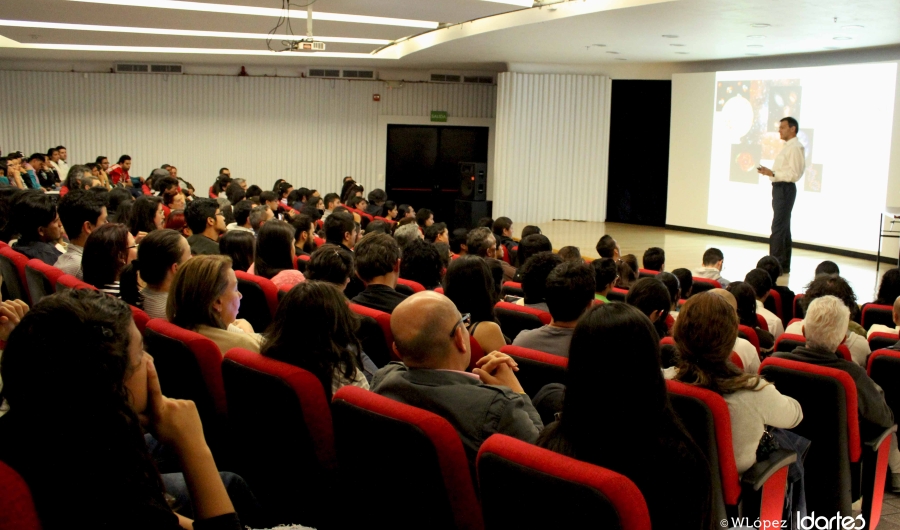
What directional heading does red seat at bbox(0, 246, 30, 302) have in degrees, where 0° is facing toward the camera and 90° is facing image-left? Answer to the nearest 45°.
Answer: approximately 225°

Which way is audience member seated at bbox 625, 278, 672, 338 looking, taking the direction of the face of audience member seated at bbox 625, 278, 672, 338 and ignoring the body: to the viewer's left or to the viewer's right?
to the viewer's right

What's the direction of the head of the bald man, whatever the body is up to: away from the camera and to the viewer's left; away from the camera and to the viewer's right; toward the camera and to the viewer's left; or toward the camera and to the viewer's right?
away from the camera and to the viewer's right

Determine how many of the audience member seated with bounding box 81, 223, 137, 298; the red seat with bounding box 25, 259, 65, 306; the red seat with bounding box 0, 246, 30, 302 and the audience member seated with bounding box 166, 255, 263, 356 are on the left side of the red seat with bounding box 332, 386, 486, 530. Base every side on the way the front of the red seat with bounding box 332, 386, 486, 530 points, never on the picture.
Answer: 4

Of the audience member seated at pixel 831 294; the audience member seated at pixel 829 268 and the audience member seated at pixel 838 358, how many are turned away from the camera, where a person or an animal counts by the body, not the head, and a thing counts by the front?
3

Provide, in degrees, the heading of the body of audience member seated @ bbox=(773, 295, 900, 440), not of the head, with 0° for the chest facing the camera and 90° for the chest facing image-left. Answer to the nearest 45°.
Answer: approximately 180°

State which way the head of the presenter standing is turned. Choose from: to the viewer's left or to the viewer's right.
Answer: to the viewer's left

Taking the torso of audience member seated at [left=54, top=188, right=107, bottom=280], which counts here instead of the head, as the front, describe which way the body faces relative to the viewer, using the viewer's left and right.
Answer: facing away from the viewer and to the right of the viewer

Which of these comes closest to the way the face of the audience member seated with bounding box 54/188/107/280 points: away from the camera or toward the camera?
away from the camera

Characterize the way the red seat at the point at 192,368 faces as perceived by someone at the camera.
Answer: facing away from the viewer and to the right of the viewer

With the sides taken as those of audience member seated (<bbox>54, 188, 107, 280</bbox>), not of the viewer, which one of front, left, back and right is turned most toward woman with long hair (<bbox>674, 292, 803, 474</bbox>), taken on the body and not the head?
right
